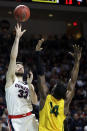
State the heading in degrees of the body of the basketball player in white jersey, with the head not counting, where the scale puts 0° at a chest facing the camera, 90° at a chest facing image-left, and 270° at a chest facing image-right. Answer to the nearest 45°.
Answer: approximately 315°

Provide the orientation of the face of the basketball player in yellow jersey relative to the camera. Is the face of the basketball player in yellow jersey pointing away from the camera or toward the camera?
away from the camera

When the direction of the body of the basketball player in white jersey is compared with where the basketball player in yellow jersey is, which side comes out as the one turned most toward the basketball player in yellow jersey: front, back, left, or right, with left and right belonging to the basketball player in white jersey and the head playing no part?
front
